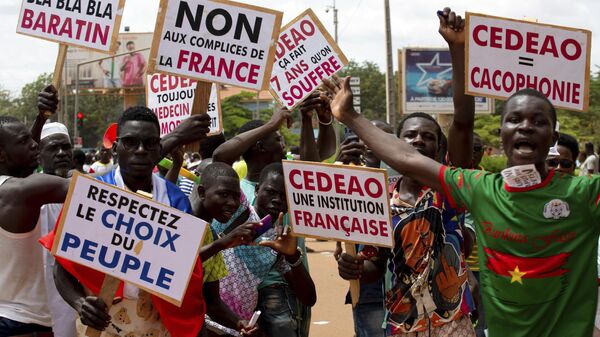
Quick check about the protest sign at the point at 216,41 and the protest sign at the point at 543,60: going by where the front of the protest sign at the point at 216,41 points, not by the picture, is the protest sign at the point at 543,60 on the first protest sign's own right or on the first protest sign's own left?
on the first protest sign's own left

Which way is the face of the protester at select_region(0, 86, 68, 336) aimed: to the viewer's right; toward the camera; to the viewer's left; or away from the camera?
to the viewer's right

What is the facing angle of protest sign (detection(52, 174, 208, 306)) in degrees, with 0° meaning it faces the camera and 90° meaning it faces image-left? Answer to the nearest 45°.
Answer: approximately 0°

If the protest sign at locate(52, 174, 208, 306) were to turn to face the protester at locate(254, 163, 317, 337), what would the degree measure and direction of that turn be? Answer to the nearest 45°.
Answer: approximately 135° to its left

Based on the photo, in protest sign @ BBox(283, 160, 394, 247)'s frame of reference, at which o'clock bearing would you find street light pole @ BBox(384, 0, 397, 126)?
The street light pole is roughly at 6 o'clock from the protest sign.

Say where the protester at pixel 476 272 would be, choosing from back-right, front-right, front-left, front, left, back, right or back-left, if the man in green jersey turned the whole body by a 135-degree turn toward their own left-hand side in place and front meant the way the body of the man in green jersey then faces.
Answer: front-left

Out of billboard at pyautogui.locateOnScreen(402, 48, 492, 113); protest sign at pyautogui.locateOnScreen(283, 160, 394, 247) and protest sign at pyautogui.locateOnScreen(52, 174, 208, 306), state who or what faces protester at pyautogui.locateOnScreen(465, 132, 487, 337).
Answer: the billboard

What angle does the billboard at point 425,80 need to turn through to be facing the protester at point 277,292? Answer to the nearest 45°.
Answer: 0° — it already faces them
